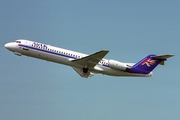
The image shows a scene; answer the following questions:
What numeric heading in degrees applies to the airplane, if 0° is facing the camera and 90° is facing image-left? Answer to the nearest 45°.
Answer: approximately 90°

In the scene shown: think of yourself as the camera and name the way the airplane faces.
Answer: facing to the left of the viewer
